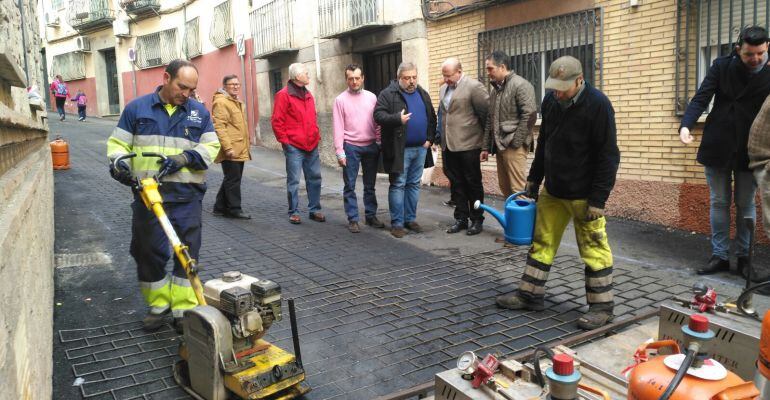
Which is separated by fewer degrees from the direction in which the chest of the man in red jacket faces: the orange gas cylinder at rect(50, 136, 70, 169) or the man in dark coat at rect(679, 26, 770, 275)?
the man in dark coat

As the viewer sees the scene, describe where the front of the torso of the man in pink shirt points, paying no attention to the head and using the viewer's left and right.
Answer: facing the viewer

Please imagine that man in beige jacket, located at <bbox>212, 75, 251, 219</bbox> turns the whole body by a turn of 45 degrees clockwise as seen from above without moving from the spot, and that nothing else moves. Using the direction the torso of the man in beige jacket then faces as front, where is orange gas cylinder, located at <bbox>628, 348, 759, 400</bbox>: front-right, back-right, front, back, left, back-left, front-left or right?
front

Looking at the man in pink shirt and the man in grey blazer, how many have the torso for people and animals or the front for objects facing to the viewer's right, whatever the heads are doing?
0

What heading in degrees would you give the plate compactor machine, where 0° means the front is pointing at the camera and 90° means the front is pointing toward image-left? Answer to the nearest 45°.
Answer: approximately 315°

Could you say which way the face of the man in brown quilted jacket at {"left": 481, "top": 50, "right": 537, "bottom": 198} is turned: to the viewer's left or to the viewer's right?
to the viewer's left

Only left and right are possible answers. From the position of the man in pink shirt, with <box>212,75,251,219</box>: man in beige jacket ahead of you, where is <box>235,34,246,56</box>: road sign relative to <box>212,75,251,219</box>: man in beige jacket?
right

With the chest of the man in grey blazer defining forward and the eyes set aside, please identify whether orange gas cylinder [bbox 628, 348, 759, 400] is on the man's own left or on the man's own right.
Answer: on the man's own left

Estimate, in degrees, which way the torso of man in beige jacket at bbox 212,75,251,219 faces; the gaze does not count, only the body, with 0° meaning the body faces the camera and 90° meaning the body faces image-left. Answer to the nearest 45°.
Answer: approximately 315°

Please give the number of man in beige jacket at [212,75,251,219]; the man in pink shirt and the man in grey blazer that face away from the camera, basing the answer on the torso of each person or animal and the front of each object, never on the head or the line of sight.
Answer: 0

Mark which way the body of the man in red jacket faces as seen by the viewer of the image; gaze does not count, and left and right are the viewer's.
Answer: facing the viewer and to the right of the viewer
